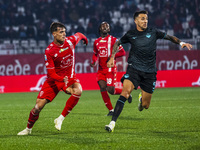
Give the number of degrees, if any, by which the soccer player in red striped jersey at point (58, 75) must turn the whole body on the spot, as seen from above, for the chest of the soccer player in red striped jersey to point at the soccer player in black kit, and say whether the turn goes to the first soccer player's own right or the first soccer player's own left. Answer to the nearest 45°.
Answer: approximately 45° to the first soccer player's own left

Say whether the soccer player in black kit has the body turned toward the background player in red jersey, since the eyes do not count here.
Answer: no

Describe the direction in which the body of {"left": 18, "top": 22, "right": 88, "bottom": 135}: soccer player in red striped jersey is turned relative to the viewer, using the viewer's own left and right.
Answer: facing the viewer and to the right of the viewer

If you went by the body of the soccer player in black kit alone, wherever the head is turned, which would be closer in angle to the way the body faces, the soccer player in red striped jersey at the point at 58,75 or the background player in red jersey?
the soccer player in red striped jersey

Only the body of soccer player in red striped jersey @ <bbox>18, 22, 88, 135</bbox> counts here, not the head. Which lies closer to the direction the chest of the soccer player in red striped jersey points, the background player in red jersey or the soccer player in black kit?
the soccer player in black kit

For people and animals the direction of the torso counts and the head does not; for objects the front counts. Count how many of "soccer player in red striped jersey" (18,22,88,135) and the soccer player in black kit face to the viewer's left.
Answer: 0

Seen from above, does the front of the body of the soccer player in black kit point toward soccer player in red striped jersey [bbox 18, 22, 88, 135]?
no

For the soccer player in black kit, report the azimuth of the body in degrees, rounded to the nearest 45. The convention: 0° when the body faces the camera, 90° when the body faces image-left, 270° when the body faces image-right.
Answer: approximately 0°

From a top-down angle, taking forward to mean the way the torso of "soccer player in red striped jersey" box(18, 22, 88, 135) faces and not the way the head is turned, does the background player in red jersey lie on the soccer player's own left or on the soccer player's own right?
on the soccer player's own left
